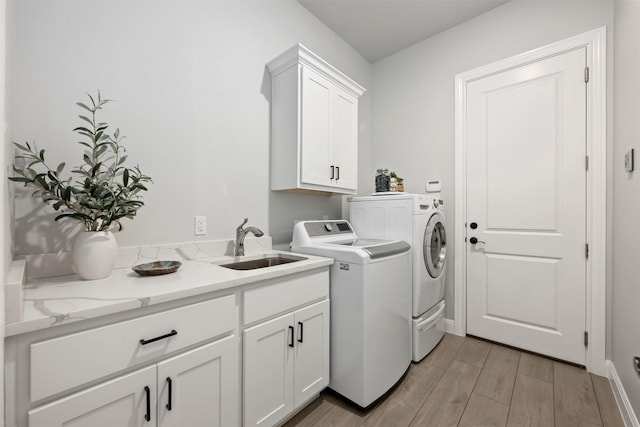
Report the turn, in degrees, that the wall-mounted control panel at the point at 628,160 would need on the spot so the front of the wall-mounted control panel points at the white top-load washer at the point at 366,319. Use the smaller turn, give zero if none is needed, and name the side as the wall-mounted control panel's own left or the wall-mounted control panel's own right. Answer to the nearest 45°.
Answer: approximately 45° to the wall-mounted control panel's own left

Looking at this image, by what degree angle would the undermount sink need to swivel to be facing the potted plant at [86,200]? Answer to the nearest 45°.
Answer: approximately 90° to its right

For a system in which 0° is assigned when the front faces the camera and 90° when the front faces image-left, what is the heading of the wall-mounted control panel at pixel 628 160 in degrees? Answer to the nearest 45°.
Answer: approximately 90°

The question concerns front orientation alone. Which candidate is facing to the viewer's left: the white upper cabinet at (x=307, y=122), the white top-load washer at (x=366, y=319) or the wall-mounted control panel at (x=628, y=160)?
the wall-mounted control panel

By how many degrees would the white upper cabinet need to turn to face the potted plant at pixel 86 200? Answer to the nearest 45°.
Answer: approximately 90° to its right
